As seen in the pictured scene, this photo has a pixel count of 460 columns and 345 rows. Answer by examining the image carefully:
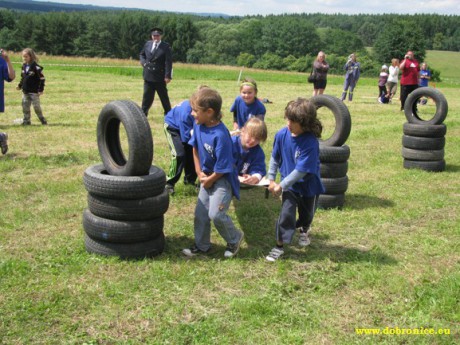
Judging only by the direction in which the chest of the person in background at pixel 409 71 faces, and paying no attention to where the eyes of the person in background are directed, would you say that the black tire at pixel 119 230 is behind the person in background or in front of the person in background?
in front

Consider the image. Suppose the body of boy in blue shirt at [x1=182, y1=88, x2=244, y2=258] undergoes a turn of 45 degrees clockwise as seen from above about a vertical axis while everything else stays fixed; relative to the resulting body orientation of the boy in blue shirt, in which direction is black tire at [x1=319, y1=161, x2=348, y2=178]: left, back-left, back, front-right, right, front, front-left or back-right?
back-right

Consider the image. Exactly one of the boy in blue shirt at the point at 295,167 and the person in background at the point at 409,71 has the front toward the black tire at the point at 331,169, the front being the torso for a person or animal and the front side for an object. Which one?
the person in background

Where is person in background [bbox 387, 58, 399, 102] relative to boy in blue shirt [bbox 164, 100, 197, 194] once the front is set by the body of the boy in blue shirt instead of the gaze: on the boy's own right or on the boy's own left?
on the boy's own left

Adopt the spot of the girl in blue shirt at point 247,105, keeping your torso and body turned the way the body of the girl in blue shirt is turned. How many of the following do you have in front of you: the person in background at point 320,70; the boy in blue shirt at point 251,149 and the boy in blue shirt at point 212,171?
2

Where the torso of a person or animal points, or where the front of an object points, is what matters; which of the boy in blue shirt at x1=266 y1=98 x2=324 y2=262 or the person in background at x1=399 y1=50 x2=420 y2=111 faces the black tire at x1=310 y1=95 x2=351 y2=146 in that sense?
the person in background

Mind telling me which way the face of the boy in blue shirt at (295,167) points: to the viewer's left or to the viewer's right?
to the viewer's left

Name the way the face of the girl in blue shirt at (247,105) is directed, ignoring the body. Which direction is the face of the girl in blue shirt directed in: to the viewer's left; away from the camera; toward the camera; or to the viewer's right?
toward the camera

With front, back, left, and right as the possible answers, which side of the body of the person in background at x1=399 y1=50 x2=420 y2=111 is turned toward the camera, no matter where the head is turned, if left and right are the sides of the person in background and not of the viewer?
front

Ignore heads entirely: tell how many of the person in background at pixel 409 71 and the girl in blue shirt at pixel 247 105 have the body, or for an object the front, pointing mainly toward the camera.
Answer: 2

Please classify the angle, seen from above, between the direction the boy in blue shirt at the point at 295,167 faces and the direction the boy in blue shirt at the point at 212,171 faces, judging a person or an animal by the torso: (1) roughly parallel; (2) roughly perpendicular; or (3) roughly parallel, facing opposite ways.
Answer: roughly parallel

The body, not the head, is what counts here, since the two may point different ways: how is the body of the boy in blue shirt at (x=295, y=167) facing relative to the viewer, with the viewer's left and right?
facing the viewer and to the left of the viewer

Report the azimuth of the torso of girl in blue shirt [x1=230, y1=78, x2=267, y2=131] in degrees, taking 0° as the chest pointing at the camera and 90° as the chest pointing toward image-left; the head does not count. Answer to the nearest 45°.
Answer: approximately 0°
